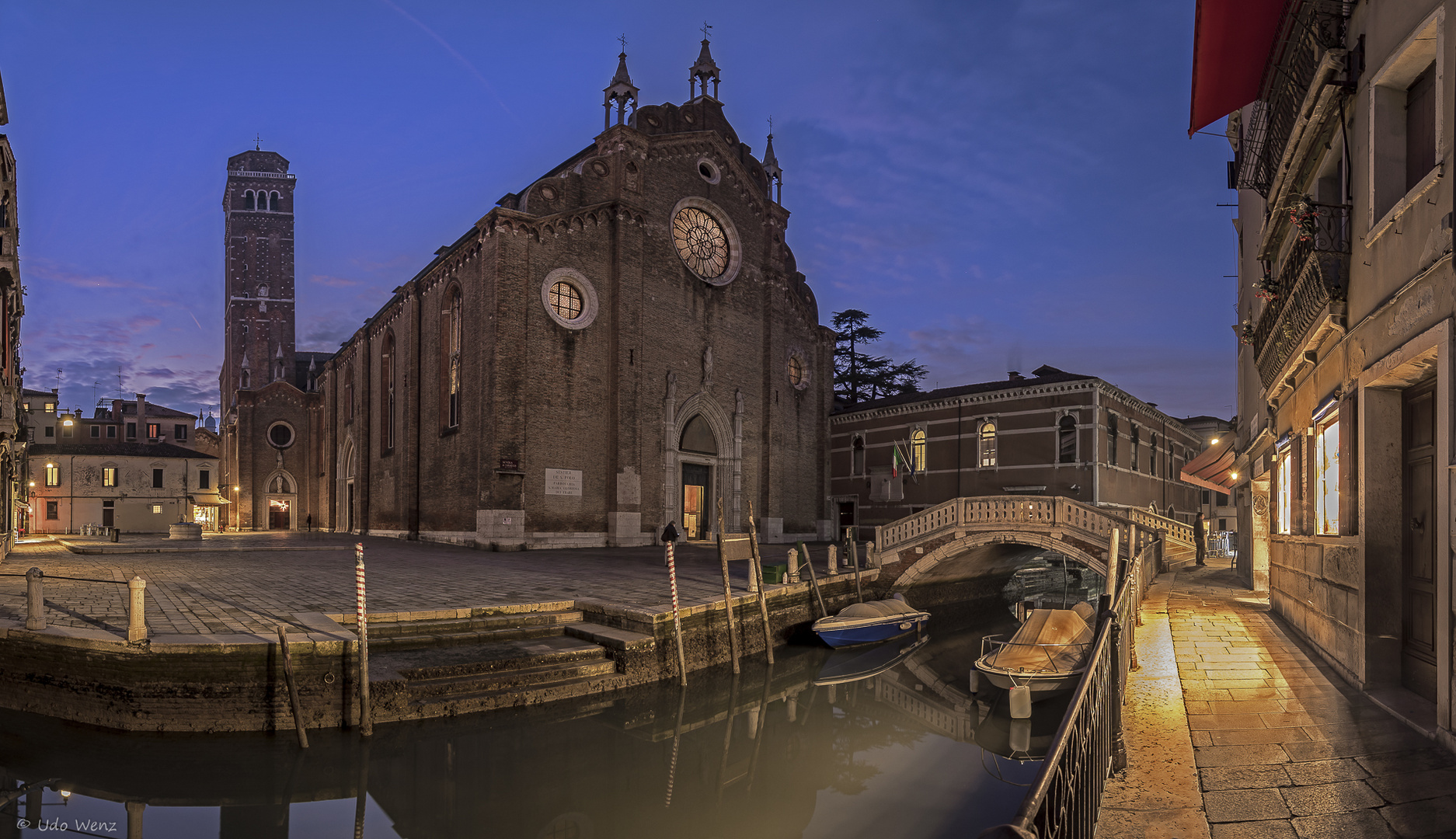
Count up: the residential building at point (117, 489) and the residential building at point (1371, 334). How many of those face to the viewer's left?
1

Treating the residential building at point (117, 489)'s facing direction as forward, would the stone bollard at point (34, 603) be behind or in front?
in front

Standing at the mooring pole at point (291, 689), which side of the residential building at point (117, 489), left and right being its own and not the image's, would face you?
front

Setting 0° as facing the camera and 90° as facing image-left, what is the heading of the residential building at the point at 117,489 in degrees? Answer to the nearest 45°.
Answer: approximately 0°

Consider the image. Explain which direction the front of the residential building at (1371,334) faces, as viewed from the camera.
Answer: facing to the left of the viewer
